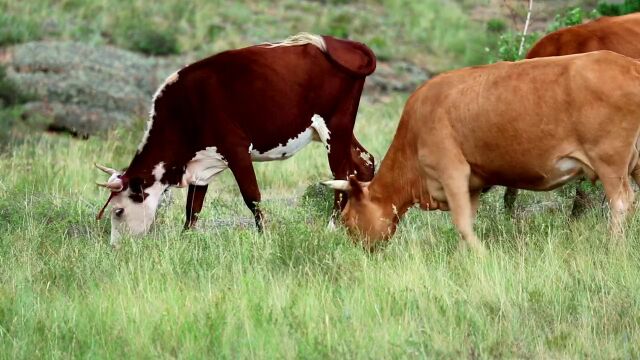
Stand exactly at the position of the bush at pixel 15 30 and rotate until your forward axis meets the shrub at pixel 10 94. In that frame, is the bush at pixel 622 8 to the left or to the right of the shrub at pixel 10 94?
left

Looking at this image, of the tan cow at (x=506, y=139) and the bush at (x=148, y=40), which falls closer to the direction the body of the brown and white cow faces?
the bush

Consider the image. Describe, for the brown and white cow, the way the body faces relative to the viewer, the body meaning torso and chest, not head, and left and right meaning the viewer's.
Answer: facing to the left of the viewer

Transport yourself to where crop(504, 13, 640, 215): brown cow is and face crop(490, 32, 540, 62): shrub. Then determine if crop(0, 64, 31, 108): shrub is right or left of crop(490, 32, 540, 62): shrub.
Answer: left

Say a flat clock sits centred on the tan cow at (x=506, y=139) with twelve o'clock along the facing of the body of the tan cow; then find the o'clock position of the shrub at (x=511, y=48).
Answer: The shrub is roughly at 3 o'clock from the tan cow.

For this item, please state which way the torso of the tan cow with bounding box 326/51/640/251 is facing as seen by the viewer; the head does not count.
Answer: to the viewer's left

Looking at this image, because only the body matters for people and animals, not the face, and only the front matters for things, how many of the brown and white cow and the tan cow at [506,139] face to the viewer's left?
2

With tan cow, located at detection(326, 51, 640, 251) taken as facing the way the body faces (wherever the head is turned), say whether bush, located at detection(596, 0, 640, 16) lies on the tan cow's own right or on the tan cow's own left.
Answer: on the tan cow's own right

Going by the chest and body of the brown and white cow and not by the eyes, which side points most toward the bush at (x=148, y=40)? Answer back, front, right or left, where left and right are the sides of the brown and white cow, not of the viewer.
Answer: right
